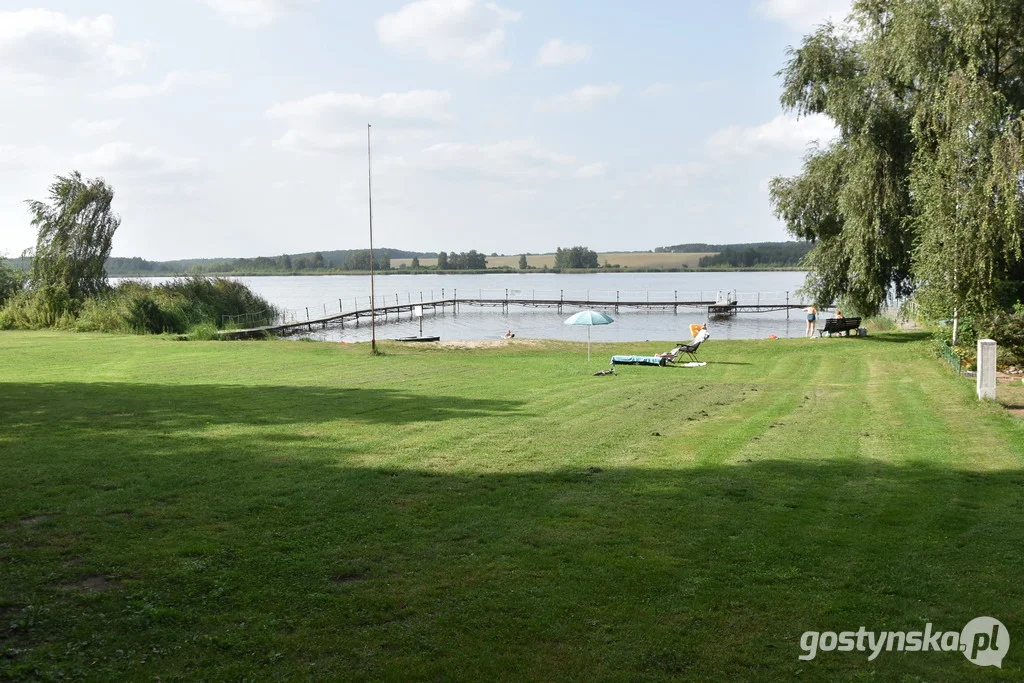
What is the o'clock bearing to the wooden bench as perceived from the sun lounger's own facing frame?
The wooden bench is roughly at 4 o'clock from the sun lounger.

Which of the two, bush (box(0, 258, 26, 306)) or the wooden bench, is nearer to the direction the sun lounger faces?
the bush

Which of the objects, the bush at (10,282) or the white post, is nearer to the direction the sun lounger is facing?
the bush

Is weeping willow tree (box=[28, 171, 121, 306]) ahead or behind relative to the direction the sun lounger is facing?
ahead

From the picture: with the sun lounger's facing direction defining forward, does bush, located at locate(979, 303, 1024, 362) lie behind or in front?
behind

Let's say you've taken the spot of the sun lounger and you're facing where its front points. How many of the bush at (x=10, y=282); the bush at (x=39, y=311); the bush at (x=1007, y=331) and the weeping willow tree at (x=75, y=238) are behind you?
1

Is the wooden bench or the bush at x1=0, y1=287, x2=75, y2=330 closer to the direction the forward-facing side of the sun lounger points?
the bush

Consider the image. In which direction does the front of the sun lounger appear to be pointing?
to the viewer's left

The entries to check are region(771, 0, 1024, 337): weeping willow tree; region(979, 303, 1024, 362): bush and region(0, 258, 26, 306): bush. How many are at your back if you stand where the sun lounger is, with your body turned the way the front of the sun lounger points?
2

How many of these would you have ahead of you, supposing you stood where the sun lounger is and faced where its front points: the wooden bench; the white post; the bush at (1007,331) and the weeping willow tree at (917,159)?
0

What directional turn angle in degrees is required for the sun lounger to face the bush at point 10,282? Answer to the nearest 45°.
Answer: approximately 45° to its right

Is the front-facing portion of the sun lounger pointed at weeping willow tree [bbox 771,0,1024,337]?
no

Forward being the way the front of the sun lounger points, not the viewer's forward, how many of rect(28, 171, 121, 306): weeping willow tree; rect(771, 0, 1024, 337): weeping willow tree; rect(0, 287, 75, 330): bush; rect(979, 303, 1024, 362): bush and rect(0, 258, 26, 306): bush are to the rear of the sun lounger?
2

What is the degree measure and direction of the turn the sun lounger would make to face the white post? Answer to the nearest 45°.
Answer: approximately 135° to its left
